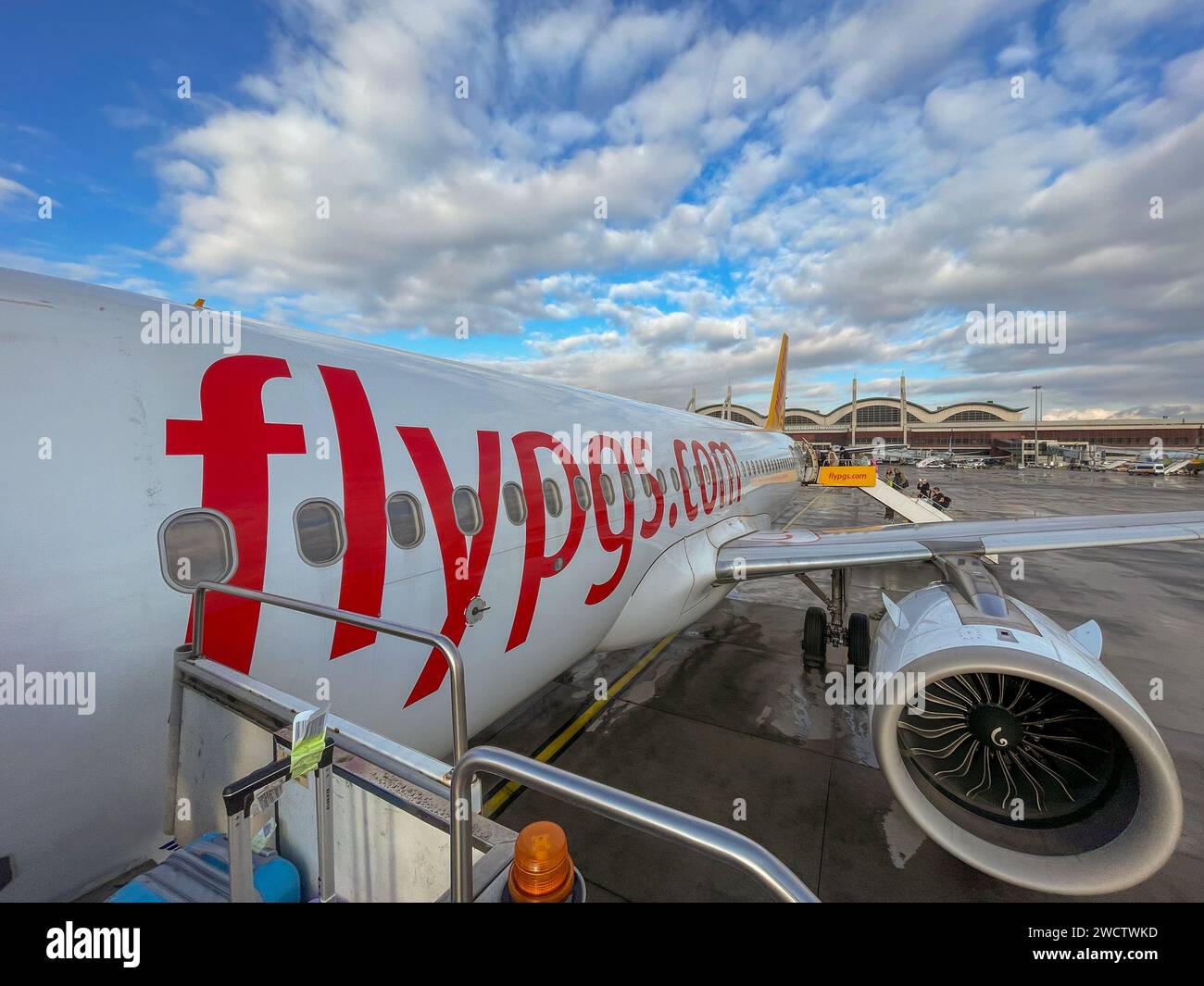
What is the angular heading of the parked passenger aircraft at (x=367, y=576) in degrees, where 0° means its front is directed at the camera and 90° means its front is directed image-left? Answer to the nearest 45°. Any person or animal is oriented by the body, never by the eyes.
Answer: approximately 45°
